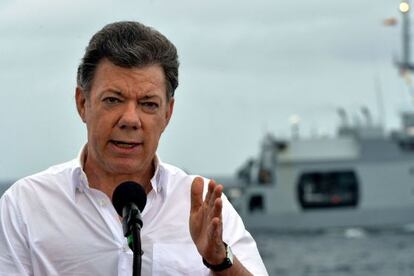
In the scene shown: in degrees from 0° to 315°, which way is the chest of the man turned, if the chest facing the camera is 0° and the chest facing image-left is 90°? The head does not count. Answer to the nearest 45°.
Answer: approximately 0°
